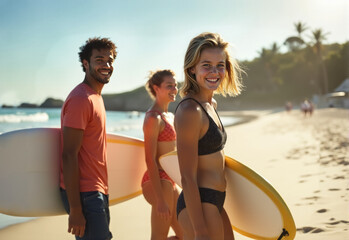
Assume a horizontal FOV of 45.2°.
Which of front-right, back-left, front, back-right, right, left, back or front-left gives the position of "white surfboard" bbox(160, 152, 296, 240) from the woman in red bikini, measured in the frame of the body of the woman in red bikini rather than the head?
front-right

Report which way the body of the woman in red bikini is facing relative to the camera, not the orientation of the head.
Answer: to the viewer's right

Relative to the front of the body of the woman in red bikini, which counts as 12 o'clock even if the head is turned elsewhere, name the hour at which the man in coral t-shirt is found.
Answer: The man in coral t-shirt is roughly at 4 o'clock from the woman in red bikini.
